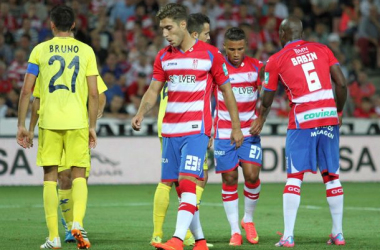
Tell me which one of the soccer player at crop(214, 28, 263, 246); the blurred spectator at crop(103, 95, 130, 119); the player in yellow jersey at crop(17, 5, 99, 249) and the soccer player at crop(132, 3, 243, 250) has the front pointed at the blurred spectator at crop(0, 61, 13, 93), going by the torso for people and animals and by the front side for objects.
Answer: the player in yellow jersey

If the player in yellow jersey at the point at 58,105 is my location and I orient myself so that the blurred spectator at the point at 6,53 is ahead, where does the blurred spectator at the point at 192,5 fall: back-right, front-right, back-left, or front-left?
front-right

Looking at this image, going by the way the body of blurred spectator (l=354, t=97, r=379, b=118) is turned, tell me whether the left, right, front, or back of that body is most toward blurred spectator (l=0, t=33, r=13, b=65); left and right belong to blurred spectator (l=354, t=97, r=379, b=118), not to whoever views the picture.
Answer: right

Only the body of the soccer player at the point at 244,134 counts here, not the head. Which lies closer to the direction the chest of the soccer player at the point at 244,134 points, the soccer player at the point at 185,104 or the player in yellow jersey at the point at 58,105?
the soccer player

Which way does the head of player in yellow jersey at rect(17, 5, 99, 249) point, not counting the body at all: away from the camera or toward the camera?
away from the camera

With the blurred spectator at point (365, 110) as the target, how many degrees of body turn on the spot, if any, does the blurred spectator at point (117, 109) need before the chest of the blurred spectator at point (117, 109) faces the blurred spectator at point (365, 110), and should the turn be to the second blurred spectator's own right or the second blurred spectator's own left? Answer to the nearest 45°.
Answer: approximately 90° to the second blurred spectator's own left

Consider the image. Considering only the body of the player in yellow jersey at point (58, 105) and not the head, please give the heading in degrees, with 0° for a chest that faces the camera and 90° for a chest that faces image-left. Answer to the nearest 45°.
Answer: approximately 180°

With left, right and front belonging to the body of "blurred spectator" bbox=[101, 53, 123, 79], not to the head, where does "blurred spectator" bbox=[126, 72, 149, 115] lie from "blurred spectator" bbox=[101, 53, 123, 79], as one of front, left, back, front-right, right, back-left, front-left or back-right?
front-left

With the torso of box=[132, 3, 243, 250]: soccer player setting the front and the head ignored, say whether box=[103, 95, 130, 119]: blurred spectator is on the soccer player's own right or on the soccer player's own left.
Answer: on the soccer player's own right

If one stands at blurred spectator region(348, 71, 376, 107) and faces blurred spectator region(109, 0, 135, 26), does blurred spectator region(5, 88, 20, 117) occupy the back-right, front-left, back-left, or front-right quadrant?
front-left

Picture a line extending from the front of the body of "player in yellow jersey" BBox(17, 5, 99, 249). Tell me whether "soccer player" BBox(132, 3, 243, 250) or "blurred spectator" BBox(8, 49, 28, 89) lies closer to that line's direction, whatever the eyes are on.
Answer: the blurred spectator

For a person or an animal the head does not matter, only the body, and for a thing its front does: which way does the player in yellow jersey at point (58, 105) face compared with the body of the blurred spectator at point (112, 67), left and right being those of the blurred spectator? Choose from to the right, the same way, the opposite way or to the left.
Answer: the opposite way

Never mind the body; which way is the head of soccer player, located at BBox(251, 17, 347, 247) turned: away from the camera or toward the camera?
away from the camera

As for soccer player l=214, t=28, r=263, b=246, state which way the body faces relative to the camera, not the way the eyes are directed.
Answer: toward the camera

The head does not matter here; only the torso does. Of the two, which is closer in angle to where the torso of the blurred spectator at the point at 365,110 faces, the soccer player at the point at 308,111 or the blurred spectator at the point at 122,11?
the soccer player

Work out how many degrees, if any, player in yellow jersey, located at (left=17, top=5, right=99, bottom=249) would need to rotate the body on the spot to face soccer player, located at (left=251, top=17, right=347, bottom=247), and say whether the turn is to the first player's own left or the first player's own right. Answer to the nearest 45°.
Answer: approximately 90° to the first player's own right

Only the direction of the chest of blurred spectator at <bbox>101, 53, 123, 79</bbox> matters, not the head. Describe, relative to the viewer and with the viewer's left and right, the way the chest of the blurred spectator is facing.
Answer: facing the viewer

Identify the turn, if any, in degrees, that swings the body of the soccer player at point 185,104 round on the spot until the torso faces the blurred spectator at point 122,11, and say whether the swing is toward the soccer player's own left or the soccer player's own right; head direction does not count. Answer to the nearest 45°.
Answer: approximately 135° to the soccer player's own right

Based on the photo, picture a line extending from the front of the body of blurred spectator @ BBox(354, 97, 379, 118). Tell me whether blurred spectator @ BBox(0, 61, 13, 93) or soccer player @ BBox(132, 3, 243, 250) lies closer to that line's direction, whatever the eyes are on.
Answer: the soccer player
